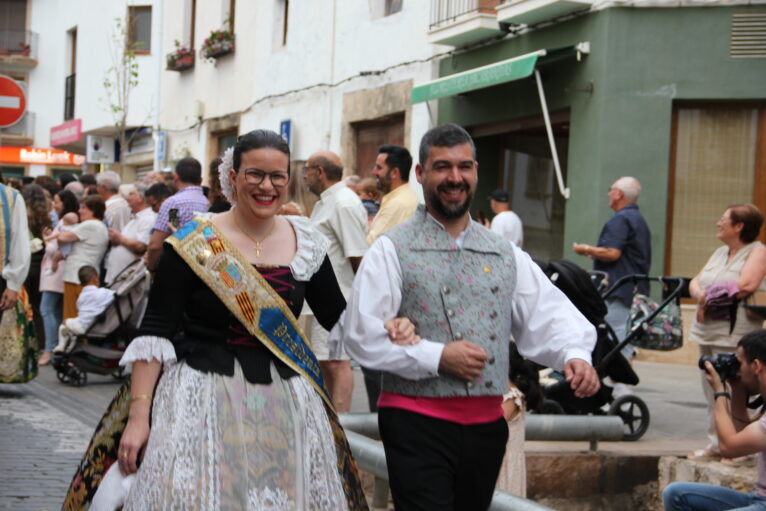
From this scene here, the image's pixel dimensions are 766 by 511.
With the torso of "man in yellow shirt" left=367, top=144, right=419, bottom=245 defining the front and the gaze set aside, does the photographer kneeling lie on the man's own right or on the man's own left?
on the man's own left

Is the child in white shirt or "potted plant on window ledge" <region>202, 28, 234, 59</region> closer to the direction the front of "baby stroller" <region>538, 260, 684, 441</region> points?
the child in white shirt

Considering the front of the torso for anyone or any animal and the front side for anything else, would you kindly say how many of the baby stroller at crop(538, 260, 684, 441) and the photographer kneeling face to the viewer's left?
2

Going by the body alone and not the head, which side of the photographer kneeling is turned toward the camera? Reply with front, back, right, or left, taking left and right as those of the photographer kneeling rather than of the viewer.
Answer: left

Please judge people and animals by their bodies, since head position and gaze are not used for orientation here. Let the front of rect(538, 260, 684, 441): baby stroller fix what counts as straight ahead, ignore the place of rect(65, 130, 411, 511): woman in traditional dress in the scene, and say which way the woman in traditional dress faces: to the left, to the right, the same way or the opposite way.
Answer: to the left

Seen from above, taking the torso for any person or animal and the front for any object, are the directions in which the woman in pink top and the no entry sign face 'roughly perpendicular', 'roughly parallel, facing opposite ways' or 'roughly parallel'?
roughly perpendicular

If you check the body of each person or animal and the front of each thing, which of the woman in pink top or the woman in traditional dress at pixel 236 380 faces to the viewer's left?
the woman in pink top

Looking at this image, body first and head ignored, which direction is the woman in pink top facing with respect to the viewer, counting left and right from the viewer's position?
facing to the left of the viewer

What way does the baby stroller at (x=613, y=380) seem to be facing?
to the viewer's left
